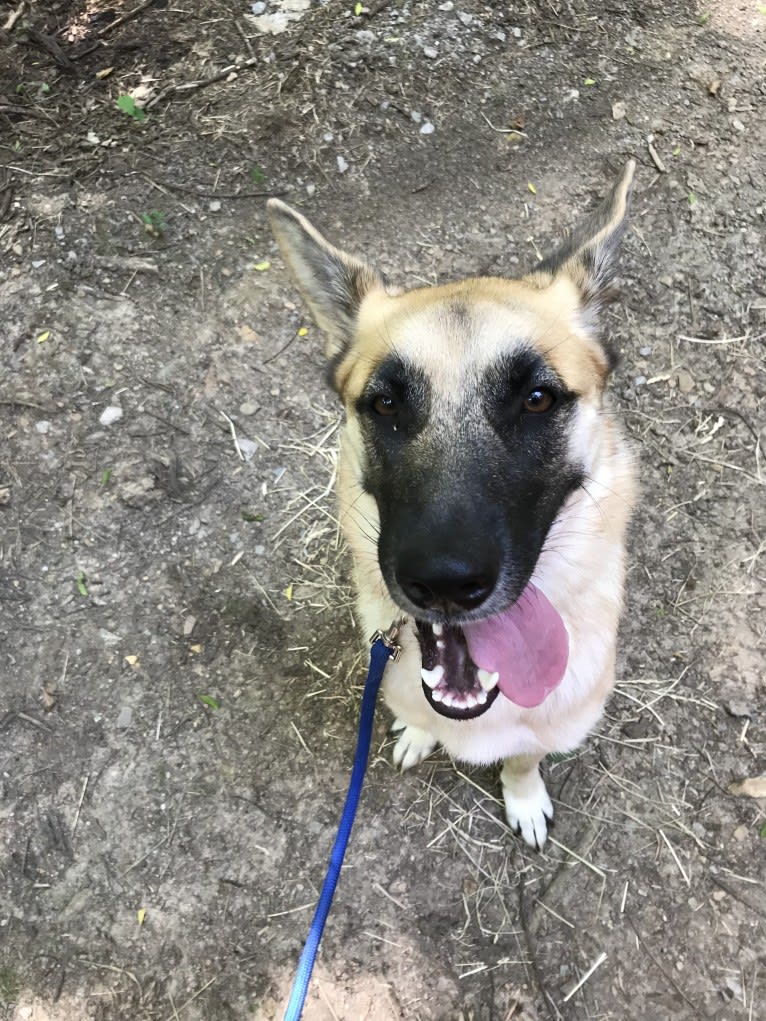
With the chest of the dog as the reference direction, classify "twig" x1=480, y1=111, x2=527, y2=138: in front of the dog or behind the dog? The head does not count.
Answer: behind

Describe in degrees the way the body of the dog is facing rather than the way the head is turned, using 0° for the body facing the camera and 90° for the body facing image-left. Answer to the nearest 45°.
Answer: approximately 0°

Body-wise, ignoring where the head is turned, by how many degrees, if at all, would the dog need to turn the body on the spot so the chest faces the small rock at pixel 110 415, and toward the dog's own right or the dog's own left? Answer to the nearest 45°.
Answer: approximately 135° to the dog's own right
